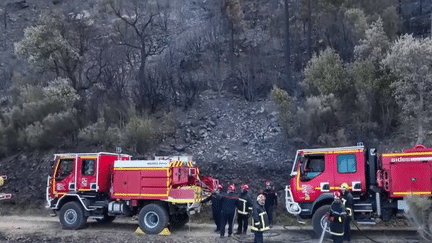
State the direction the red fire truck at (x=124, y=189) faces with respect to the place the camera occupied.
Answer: facing away from the viewer and to the left of the viewer

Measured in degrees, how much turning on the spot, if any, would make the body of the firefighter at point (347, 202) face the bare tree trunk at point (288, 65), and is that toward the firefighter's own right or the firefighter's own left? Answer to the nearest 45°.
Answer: approximately 90° to the firefighter's own right

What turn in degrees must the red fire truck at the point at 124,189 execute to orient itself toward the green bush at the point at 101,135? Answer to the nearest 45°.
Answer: approximately 45° to its right

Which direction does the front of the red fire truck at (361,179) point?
to the viewer's left

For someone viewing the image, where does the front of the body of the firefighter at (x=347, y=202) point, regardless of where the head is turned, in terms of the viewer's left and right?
facing to the left of the viewer
